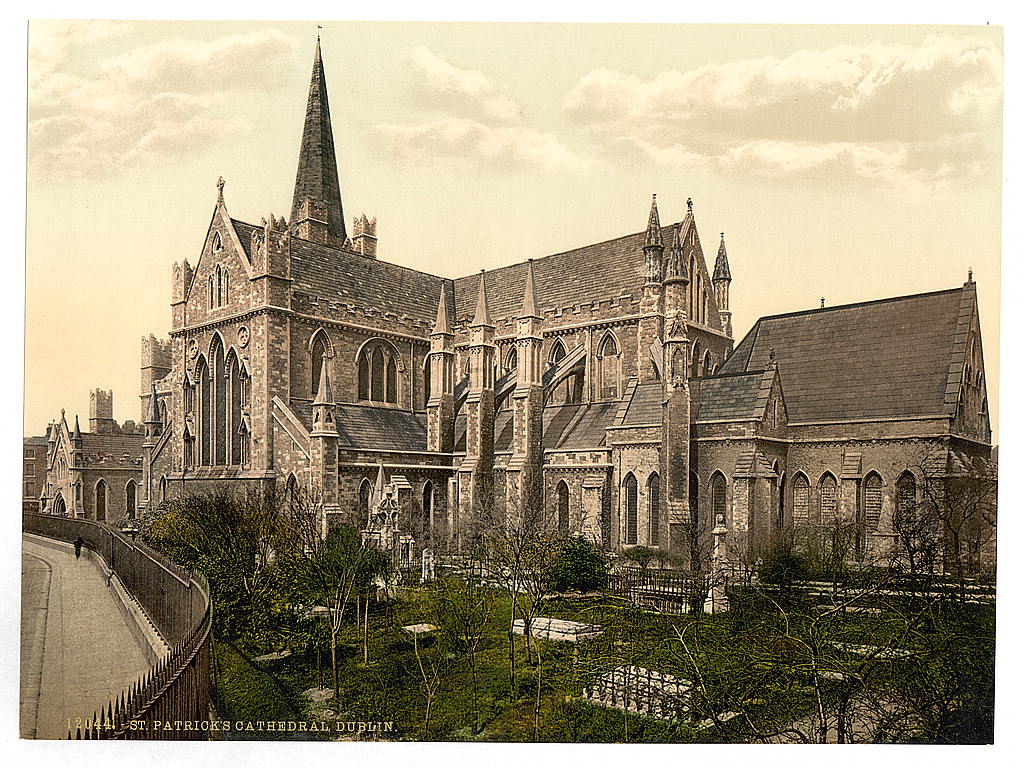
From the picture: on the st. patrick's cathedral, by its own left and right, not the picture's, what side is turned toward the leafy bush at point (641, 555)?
left

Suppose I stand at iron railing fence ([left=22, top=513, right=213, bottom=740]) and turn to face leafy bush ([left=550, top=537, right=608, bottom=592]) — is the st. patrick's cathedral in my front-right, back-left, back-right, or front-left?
front-left
